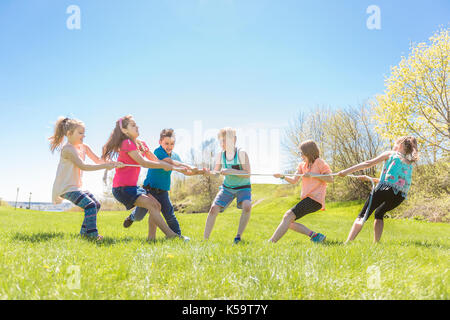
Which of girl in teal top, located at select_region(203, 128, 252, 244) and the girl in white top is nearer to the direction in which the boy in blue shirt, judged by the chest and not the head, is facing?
the girl in teal top

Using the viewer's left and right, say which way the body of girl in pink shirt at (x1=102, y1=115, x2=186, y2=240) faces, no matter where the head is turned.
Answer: facing to the right of the viewer

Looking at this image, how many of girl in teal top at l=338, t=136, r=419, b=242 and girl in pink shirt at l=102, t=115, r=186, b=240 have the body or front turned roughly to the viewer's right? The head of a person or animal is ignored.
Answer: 1

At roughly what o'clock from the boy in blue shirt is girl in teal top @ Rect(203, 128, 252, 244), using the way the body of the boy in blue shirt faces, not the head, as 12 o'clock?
The girl in teal top is roughly at 11 o'clock from the boy in blue shirt.

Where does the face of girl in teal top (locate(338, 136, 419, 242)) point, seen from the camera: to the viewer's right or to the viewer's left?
to the viewer's left

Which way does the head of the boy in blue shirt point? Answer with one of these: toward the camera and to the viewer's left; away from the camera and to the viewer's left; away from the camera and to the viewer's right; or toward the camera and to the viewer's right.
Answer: toward the camera and to the viewer's right

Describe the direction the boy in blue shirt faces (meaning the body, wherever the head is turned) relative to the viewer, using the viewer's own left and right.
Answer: facing the viewer and to the right of the viewer

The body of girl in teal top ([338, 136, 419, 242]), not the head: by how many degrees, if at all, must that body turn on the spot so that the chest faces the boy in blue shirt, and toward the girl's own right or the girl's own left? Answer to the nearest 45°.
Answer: approximately 45° to the girl's own left

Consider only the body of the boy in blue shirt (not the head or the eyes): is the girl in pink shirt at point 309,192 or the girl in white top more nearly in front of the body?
the girl in pink shirt

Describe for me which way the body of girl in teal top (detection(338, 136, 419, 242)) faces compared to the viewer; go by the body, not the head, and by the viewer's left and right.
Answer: facing away from the viewer and to the left of the viewer

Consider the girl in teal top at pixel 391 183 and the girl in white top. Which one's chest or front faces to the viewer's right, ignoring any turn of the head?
the girl in white top

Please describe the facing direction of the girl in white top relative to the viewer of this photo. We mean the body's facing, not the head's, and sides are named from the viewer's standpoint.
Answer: facing to the right of the viewer

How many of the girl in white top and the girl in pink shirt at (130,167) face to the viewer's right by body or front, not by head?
2
